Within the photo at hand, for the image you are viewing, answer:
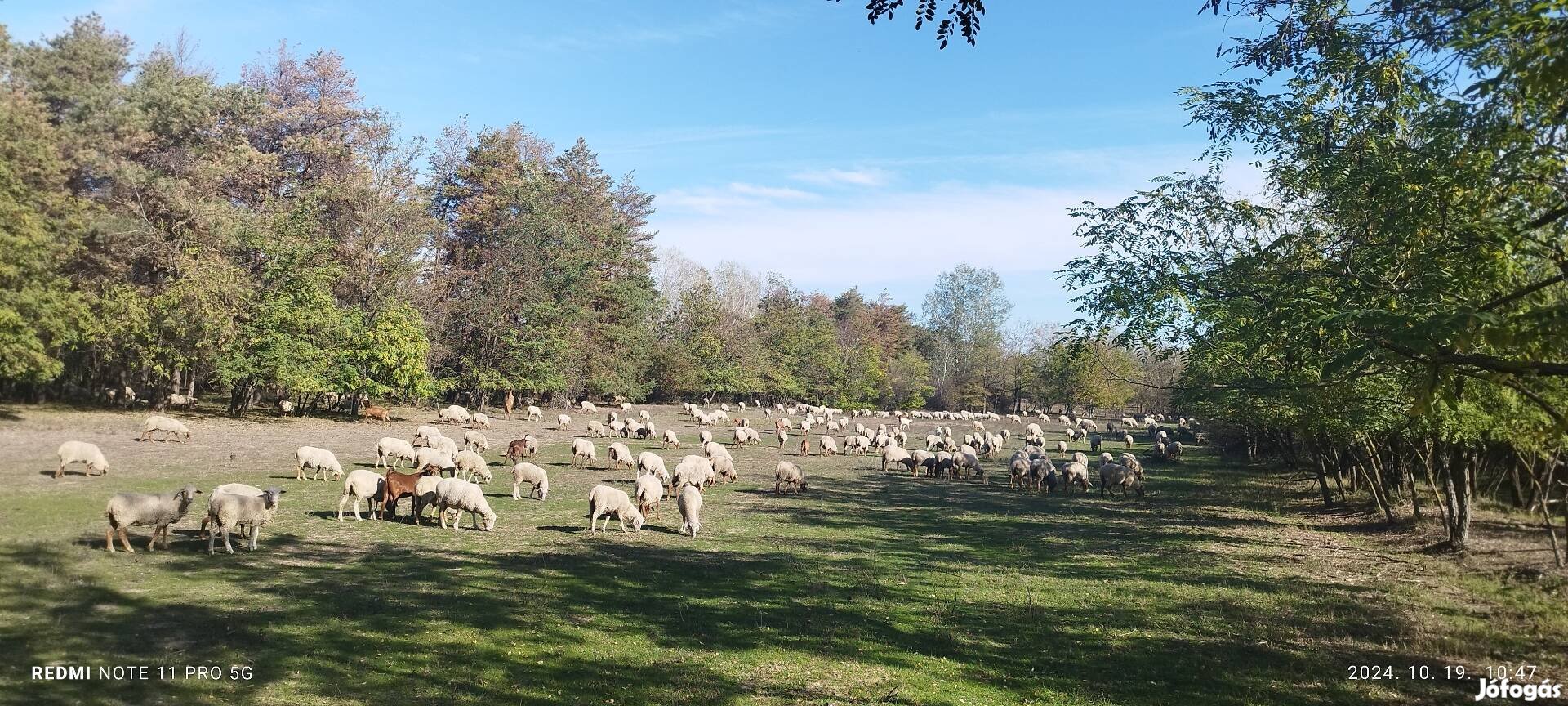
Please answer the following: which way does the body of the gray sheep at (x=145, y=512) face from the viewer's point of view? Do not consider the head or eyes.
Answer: to the viewer's right

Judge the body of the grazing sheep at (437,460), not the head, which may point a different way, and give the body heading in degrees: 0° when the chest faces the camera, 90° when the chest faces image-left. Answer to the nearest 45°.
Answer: approximately 270°

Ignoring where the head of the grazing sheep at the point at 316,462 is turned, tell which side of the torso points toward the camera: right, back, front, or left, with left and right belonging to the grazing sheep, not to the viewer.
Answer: right

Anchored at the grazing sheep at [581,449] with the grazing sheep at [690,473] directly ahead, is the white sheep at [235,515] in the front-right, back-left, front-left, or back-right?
front-right

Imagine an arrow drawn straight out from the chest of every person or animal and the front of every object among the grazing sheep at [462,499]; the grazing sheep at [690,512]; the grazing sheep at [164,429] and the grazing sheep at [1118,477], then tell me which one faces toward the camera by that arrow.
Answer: the grazing sheep at [690,512]

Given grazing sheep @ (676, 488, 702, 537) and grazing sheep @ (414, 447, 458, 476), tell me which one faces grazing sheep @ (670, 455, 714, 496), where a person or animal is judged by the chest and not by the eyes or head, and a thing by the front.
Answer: grazing sheep @ (414, 447, 458, 476)

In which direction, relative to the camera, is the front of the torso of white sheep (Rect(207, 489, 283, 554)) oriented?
to the viewer's right

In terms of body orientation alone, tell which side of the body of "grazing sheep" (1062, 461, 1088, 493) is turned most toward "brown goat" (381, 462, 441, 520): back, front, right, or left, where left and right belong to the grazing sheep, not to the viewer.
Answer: right

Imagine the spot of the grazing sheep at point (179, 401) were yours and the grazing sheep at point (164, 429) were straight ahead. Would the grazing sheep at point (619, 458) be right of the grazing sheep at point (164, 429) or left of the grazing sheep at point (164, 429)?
left

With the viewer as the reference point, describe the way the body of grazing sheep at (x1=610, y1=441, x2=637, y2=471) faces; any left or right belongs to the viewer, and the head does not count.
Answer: facing the viewer and to the right of the viewer

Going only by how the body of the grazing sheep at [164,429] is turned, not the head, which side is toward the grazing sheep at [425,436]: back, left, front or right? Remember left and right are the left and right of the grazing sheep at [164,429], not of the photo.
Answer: front

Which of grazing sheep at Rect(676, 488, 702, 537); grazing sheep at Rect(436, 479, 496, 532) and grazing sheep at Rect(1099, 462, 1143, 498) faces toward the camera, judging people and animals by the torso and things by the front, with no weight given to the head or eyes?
grazing sheep at Rect(676, 488, 702, 537)

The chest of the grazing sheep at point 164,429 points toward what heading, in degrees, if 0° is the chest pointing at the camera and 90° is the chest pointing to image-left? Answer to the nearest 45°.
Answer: approximately 270°

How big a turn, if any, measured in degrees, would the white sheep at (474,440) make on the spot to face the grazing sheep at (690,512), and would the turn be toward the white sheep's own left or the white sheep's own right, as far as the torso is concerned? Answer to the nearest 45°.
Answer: approximately 90° to the white sheep's own right

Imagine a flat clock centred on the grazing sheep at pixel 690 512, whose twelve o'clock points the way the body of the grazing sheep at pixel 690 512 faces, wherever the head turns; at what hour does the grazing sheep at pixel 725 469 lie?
the grazing sheep at pixel 725 469 is roughly at 6 o'clock from the grazing sheep at pixel 690 512.

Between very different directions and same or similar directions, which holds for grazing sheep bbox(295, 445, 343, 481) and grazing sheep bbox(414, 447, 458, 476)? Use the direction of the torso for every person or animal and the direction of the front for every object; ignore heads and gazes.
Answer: same or similar directions

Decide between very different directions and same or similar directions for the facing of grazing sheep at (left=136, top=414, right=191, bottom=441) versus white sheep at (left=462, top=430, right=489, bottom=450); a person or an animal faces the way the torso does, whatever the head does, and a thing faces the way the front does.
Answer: same or similar directions

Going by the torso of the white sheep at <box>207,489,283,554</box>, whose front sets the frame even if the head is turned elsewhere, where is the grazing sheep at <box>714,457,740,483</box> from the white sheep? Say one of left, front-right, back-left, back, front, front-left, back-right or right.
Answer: front-left
